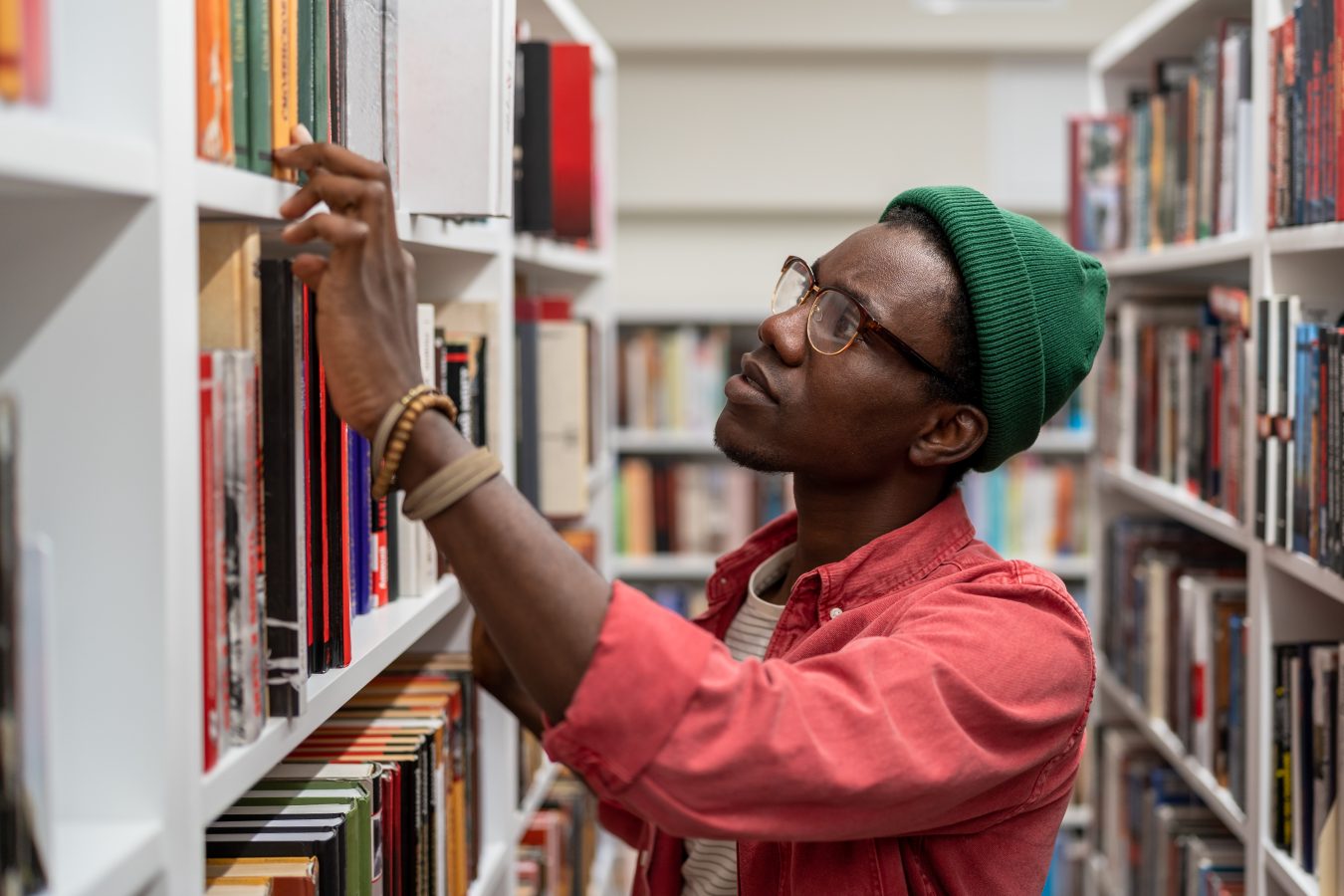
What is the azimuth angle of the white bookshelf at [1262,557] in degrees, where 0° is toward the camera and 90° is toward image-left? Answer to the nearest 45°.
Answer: approximately 45°

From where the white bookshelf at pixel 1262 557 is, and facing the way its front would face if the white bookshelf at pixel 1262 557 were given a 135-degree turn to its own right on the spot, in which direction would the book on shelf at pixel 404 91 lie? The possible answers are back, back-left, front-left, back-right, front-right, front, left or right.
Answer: back-left

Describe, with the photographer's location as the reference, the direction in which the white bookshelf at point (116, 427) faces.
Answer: facing the viewer and to the right of the viewer

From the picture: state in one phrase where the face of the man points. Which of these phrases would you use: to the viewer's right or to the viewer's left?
to the viewer's left

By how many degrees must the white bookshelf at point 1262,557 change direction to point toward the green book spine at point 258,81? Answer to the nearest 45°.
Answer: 0° — it already faces it

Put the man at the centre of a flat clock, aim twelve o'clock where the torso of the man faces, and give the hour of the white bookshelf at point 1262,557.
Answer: The white bookshelf is roughly at 6 o'clock from the man.

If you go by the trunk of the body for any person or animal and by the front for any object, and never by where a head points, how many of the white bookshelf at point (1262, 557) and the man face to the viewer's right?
0

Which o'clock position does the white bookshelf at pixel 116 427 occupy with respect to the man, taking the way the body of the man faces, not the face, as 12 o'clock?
The white bookshelf is roughly at 12 o'clock from the man.

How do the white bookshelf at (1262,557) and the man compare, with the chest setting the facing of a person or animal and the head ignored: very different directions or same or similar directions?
same or similar directions

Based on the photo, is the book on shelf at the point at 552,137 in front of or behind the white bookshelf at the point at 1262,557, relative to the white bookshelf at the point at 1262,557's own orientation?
in front

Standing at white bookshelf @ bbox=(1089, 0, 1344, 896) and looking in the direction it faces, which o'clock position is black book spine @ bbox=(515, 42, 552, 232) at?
The black book spine is roughly at 1 o'clock from the white bookshelf.
